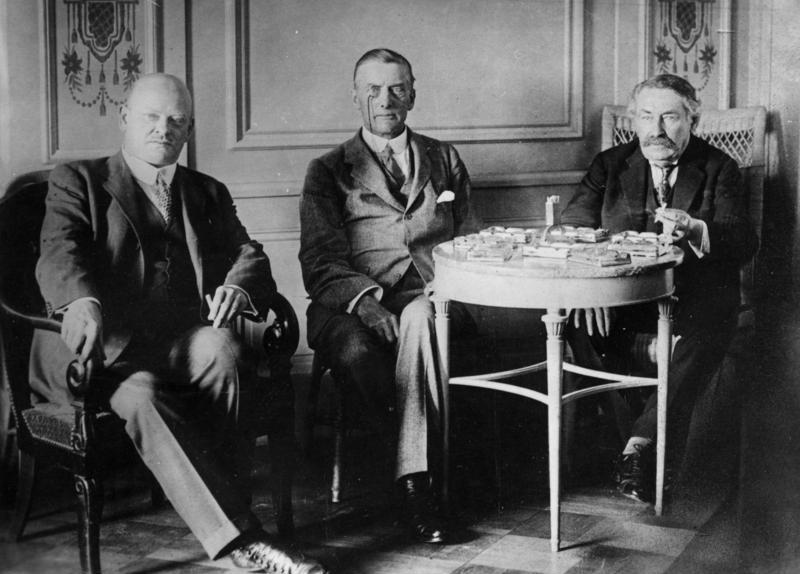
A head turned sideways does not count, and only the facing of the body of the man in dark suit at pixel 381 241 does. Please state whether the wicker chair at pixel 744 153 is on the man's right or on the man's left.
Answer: on the man's left

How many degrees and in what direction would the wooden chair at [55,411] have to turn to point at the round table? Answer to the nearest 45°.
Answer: approximately 45° to its left

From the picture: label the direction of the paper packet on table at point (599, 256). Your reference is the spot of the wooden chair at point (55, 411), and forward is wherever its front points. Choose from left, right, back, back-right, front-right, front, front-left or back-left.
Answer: front-left

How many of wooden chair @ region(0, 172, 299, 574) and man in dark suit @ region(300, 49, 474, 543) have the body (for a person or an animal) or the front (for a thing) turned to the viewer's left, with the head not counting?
0

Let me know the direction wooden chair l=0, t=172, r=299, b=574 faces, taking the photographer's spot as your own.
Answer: facing the viewer and to the right of the viewer

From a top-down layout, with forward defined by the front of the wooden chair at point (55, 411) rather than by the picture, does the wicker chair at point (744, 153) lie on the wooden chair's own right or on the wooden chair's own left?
on the wooden chair's own left

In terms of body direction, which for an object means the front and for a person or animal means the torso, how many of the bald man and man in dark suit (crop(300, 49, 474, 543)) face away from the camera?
0

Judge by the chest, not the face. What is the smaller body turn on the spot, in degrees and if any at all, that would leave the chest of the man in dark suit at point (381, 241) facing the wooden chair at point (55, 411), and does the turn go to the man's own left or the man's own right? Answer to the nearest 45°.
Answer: approximately 45° to the man's own right

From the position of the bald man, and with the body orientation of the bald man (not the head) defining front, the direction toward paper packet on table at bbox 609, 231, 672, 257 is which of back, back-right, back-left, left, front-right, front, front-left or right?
front-left

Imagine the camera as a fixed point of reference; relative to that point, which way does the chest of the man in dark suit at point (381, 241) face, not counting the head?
toward the camera
